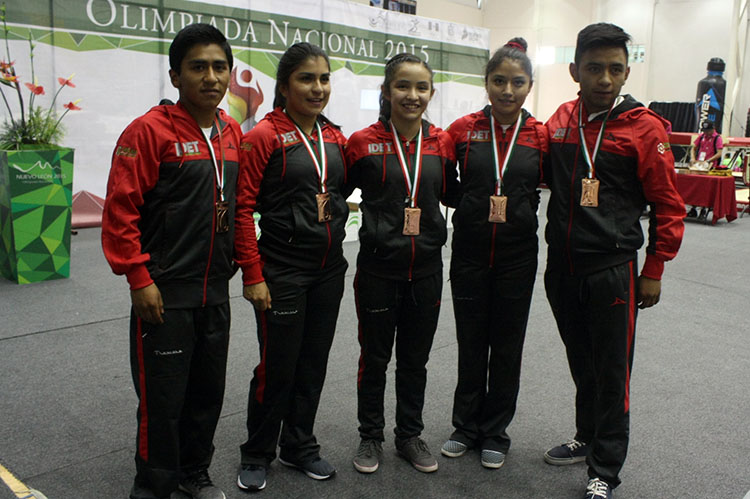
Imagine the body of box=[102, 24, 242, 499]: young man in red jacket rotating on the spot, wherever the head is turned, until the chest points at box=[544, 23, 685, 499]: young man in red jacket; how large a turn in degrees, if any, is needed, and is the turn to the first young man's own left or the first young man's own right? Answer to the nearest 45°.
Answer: approximately 45° to the first young man's own left

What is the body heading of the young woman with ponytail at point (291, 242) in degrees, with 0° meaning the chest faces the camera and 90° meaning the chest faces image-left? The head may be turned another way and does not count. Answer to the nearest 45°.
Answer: approximately 315°

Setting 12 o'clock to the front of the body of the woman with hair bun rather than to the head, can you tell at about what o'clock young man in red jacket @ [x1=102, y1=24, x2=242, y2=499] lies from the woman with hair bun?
The young man in red jacket is roughly at 2 o'clock from the woman with hair bun.

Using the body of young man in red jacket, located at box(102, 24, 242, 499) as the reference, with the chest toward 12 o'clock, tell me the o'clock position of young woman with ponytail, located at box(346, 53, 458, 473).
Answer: The young woman with ponytail is roughly at 10 o'clock from the young man in red jacket.

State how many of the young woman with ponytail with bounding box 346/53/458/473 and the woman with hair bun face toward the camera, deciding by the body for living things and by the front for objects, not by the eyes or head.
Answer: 2

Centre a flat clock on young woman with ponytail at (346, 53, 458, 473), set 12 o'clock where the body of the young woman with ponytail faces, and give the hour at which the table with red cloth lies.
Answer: The table with red cloth is roughly at 7 o'clock from the young woman with ponytail.

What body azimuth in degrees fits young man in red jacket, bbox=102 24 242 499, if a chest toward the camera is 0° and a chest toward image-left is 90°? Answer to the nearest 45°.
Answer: approximately 315°
